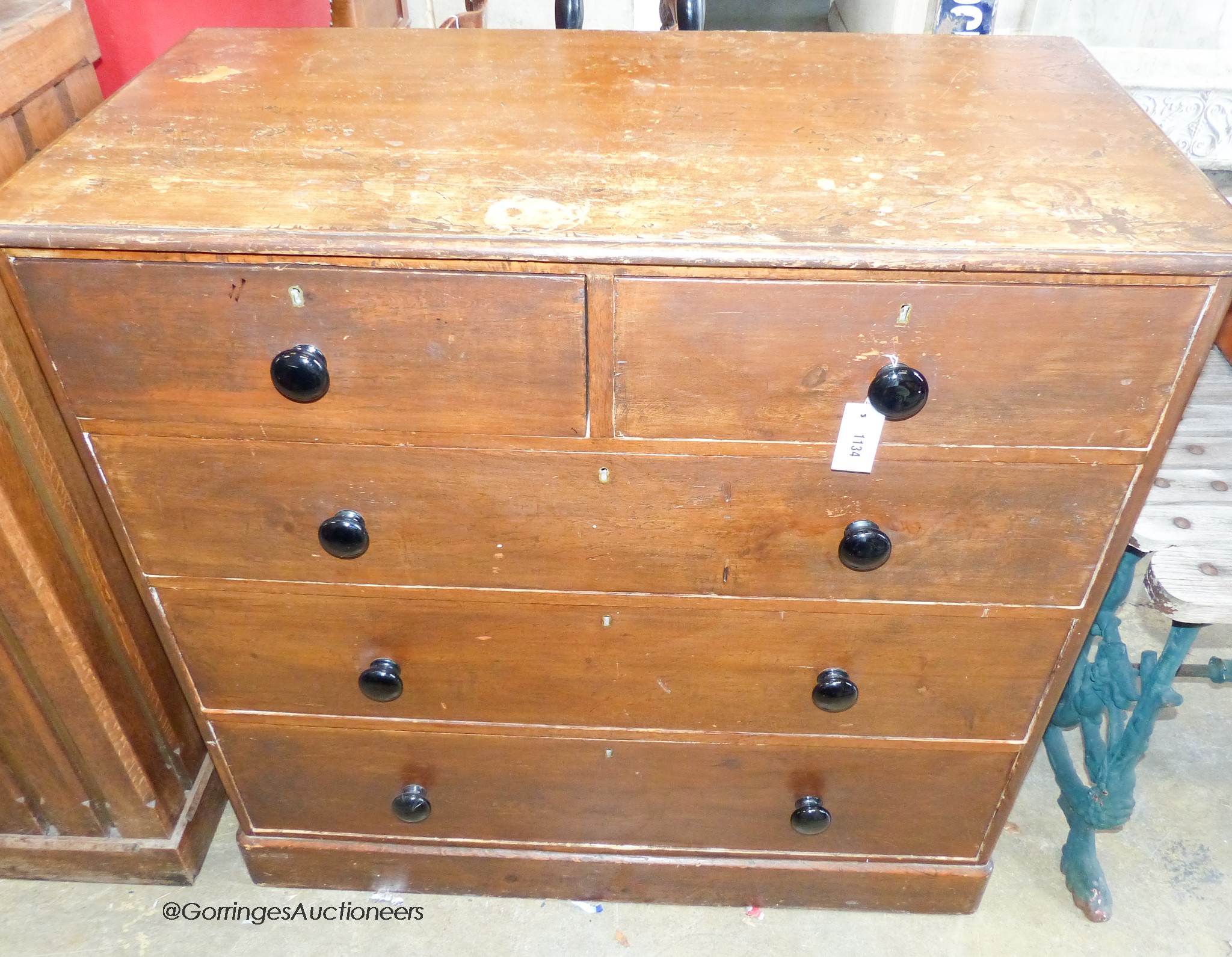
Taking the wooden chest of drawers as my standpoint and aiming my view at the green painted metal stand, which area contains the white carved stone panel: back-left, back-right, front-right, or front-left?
front-left

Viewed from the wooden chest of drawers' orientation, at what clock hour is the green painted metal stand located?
The green painted metal stand is roughly at 9 o'clock from the wooden chest of drawers.

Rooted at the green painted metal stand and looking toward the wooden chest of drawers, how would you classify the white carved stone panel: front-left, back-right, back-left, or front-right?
back-right

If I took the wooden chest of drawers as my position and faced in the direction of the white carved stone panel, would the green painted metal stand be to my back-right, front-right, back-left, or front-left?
front-right

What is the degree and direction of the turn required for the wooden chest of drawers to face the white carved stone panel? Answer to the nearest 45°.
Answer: approximately 135° to its left

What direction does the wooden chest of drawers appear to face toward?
toward the camera

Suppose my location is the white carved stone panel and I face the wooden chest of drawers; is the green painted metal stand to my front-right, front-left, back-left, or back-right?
front-left
